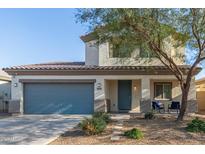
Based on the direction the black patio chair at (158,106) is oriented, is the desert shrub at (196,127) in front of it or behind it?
in front

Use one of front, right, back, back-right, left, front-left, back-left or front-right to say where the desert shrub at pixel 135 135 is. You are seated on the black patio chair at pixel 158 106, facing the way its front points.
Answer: front-right

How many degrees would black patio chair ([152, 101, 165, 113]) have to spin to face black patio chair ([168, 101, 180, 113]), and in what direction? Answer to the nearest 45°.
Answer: approximately 45° to its left

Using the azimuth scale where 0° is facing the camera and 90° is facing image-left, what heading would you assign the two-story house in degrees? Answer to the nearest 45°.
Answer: approximately 0°

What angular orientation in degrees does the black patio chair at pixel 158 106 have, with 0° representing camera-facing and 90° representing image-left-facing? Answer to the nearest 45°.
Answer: approximately 315°
